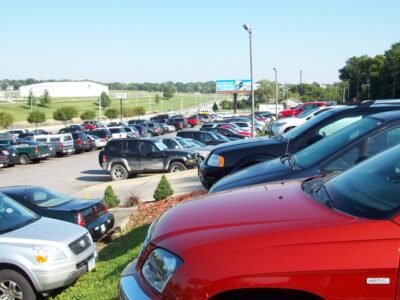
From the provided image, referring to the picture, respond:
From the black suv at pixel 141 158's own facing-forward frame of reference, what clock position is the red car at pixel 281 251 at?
The red car is roughly at 3 o'clock from the black suv.

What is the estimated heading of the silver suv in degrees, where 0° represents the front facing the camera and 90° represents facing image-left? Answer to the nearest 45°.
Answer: approximately 315°

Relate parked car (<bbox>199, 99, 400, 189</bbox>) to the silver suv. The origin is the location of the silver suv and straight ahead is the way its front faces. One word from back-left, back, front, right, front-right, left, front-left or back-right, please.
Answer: front-left

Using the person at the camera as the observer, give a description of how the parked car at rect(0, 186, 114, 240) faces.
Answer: facing away from the viewer and to the left of the viewer

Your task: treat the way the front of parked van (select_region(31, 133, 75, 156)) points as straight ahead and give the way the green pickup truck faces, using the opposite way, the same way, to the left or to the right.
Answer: the same way

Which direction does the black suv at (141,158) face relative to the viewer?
to the viewer's right

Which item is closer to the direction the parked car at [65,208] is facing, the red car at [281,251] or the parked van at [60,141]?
the parked van

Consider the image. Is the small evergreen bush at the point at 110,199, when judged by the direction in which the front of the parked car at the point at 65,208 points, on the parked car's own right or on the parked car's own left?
on the parked car's own right

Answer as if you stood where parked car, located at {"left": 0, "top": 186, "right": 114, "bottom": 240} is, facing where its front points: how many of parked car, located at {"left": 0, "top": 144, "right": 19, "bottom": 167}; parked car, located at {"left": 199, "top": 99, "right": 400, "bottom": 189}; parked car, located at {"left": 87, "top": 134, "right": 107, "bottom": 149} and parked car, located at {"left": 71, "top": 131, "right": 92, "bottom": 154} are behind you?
1
